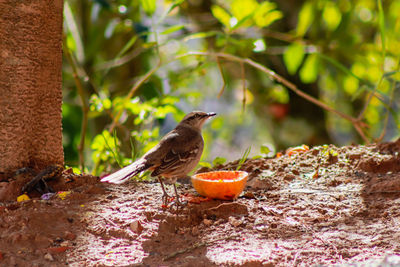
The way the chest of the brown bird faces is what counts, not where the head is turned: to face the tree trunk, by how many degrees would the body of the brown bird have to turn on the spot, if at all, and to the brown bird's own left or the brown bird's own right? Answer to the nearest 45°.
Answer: approximately 180°

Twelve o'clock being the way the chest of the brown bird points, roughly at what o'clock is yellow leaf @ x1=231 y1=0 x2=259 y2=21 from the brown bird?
The yellow leaf is roughly at 10 o'clock from the brown bird.

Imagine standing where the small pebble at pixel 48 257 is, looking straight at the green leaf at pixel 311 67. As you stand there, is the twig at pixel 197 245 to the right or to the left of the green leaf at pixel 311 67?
right

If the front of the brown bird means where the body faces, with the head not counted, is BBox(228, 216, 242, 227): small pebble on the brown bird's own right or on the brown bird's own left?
on the brown bird's own right

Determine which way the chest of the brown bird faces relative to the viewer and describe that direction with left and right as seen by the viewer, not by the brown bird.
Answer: facing to the right of the viewer

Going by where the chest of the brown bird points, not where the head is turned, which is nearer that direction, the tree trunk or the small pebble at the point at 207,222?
the small pebble

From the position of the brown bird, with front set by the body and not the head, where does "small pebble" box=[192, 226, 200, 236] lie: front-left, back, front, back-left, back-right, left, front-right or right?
right

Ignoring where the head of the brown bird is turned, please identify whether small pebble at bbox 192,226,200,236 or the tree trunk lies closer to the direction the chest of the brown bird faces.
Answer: the small pebble

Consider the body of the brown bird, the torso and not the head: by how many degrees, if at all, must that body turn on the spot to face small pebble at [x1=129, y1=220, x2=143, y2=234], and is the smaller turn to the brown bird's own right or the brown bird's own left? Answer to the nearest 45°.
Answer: approximately 90° to the brown bird's own right

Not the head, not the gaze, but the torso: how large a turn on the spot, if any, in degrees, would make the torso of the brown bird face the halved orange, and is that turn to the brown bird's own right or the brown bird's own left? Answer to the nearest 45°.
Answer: approximately 45° to the brown bird's own right

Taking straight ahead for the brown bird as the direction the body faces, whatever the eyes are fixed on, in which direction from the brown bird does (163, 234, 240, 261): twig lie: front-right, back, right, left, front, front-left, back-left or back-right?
right
